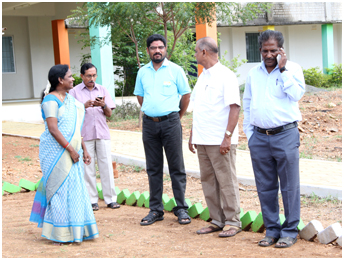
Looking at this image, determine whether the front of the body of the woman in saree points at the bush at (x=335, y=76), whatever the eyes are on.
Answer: no

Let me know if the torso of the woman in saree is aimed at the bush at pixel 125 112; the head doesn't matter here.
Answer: no

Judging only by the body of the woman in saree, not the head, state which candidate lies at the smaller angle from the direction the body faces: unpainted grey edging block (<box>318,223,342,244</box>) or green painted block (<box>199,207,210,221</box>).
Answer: the unpainted grey edging block

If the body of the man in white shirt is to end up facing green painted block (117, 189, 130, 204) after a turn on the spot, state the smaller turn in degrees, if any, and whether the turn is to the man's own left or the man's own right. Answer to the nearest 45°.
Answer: approximately 90° to the man's own right

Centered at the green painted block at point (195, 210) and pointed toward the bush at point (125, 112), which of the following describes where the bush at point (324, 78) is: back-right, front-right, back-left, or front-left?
front-right

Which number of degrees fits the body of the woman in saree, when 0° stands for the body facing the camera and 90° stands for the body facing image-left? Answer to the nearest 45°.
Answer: approximately 315°

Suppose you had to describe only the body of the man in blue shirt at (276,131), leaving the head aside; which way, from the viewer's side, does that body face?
toward the camera

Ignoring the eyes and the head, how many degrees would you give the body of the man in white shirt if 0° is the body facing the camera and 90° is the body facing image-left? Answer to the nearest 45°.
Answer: approximately 45°

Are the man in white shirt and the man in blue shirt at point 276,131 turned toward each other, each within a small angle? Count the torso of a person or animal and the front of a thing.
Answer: no

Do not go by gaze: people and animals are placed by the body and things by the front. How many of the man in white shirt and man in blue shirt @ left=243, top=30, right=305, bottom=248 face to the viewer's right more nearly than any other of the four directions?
0

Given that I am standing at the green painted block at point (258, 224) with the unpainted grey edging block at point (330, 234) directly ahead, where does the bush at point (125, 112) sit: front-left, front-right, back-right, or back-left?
back-left

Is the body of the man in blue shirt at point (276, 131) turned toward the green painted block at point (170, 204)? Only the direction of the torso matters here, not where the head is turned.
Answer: no

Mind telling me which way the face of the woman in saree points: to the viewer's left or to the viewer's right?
to the viewer's right
